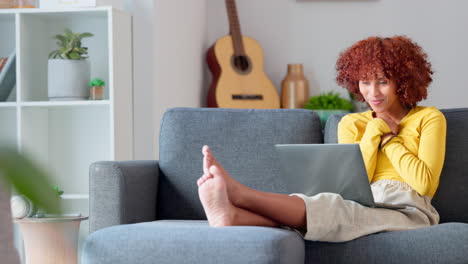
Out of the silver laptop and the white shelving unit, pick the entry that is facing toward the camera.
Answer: the white shelving unit

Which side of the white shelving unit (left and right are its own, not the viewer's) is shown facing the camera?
front

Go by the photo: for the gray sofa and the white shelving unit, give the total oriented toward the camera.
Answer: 2

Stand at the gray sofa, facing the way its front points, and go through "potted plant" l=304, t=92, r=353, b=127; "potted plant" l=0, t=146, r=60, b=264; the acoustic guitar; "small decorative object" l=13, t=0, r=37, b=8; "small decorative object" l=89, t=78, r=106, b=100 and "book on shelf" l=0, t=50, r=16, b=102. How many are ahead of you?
1

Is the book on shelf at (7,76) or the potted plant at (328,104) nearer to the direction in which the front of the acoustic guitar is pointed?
the potted plant

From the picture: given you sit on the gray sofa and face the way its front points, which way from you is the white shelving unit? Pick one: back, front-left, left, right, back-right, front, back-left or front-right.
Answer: back-right

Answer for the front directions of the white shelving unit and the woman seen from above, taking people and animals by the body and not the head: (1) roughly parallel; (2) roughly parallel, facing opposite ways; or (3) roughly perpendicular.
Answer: roughly perpendicular

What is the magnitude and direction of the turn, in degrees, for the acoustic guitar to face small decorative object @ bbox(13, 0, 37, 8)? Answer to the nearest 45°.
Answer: approximately 90° to its right

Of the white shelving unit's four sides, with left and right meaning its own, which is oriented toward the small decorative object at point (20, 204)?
front

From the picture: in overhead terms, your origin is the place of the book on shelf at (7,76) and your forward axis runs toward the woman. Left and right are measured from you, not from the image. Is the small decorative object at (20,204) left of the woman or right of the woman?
right

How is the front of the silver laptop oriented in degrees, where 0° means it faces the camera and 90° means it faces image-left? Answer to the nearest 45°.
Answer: approximately 225°

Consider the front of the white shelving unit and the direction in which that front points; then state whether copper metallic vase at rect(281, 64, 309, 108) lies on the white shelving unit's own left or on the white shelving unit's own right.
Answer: on the white shelving unit's own left

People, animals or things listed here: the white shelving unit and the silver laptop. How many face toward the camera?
1

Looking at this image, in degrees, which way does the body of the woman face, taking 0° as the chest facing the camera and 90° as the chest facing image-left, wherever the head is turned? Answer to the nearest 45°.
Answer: approximately 45°

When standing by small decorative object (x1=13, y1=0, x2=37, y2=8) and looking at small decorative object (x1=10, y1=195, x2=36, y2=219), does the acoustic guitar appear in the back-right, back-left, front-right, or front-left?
back-left

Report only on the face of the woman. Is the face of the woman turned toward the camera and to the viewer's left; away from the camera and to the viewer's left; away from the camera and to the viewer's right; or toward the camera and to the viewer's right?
toward the camera and to the viewer's left

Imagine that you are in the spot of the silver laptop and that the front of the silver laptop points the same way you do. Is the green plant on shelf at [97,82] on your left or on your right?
on your left

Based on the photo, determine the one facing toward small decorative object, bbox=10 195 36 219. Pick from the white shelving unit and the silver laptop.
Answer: the white shelving unit

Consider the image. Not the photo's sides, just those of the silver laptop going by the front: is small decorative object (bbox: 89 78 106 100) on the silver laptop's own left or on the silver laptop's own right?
on the silver laptop's own left

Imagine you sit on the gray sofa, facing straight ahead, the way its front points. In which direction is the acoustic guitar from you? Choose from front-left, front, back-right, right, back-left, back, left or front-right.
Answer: back

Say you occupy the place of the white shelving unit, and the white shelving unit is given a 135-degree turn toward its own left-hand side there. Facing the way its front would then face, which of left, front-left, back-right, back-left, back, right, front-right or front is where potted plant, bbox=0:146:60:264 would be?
back-right
